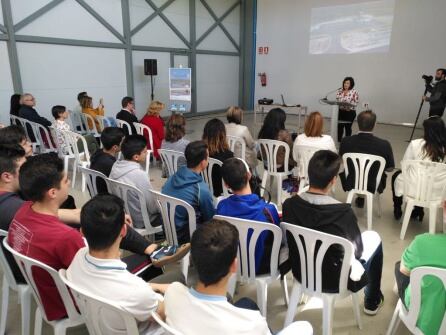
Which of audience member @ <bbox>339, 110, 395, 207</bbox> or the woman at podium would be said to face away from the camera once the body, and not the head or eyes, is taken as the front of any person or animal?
the audience member

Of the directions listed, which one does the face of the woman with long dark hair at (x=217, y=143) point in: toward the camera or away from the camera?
away from the camera

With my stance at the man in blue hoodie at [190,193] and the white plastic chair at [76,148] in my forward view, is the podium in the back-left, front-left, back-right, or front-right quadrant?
front-right

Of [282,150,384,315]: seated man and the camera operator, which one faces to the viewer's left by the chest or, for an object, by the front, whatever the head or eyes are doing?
the camera operator

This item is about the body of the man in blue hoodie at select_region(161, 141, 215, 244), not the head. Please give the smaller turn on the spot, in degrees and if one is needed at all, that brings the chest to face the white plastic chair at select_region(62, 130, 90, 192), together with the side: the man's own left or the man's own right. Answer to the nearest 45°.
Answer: approximately 90° to the man's own left

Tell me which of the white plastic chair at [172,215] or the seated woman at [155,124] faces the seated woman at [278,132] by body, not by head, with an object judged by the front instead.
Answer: the white plastic chair

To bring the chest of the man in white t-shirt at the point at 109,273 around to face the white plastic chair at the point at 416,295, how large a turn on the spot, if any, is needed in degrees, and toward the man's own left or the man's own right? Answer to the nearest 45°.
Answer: approximately 45° to the man's own right

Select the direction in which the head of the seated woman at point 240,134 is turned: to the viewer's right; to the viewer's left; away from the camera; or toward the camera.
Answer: away from the camera

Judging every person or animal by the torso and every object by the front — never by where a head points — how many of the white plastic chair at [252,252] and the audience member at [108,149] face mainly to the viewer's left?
0

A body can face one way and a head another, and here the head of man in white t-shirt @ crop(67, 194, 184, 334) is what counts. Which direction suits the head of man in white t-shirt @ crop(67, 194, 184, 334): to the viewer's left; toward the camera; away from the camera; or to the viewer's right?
away from the camera

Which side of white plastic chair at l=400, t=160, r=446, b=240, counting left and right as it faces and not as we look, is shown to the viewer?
back

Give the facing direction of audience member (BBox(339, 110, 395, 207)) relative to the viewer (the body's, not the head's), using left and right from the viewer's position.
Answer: facing away from the viewer

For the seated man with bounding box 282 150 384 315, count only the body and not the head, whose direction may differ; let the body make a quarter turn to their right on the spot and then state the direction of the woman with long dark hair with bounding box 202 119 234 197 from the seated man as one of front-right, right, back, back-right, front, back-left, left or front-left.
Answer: back

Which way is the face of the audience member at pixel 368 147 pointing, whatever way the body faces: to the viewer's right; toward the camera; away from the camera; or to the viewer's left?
away from the camera

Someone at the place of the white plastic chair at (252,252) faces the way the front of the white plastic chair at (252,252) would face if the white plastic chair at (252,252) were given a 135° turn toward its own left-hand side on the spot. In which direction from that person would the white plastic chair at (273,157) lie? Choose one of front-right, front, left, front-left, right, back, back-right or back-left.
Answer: right

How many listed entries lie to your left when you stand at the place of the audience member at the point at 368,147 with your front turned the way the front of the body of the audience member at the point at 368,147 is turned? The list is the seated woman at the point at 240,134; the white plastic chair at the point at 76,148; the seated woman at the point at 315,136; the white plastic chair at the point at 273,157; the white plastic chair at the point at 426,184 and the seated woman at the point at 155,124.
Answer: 5

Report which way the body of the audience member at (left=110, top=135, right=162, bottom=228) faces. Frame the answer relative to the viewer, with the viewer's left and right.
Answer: facing away from the viewer and to the right of the viewer

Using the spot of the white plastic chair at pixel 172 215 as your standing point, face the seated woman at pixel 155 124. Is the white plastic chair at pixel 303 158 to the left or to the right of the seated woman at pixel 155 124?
right

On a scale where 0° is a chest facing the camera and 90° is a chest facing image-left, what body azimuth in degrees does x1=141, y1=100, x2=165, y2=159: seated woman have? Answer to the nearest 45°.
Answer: approximately 225°

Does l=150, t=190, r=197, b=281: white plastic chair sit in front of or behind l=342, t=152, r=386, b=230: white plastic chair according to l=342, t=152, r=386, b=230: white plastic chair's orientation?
behind

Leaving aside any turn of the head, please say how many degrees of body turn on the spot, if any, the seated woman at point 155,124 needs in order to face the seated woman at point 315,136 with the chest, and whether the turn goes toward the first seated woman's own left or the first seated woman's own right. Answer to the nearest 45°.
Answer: approximately 90° to the first seated woman's own right
